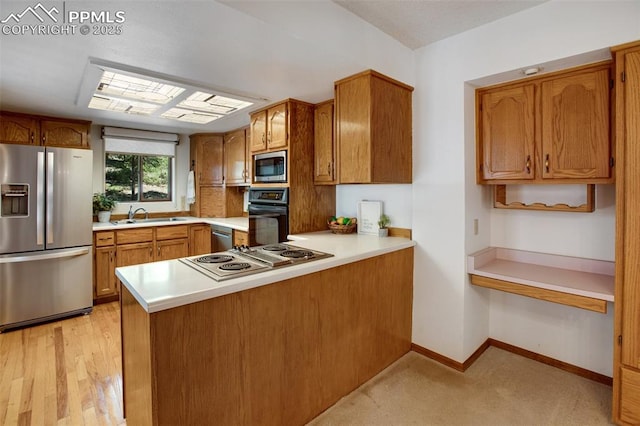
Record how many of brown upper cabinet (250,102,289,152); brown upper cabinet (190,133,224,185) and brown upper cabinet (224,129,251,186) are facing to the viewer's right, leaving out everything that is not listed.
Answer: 0

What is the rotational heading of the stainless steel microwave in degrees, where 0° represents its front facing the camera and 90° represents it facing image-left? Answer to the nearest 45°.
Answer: approximately 45°

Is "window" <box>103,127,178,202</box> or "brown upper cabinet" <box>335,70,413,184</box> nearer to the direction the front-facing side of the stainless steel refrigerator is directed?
the brown upper cabinet

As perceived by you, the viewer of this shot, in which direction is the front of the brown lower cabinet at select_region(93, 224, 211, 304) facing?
facing the viewer and to the right of the viewer

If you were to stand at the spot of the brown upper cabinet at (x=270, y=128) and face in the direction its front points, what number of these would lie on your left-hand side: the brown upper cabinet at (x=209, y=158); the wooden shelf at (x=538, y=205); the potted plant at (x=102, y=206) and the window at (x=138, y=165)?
1

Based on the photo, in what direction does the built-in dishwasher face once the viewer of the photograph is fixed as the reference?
facing the viewer and to the left of the viewer

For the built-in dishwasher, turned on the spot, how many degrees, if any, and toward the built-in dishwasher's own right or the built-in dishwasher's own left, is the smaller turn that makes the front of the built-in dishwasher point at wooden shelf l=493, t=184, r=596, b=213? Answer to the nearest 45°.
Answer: approximately 90° to the built-in dishwasher's own left

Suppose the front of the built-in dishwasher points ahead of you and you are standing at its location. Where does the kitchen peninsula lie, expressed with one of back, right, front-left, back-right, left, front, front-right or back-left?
front-left

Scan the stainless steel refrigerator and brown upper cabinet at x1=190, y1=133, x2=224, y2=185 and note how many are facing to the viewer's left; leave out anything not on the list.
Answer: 0
